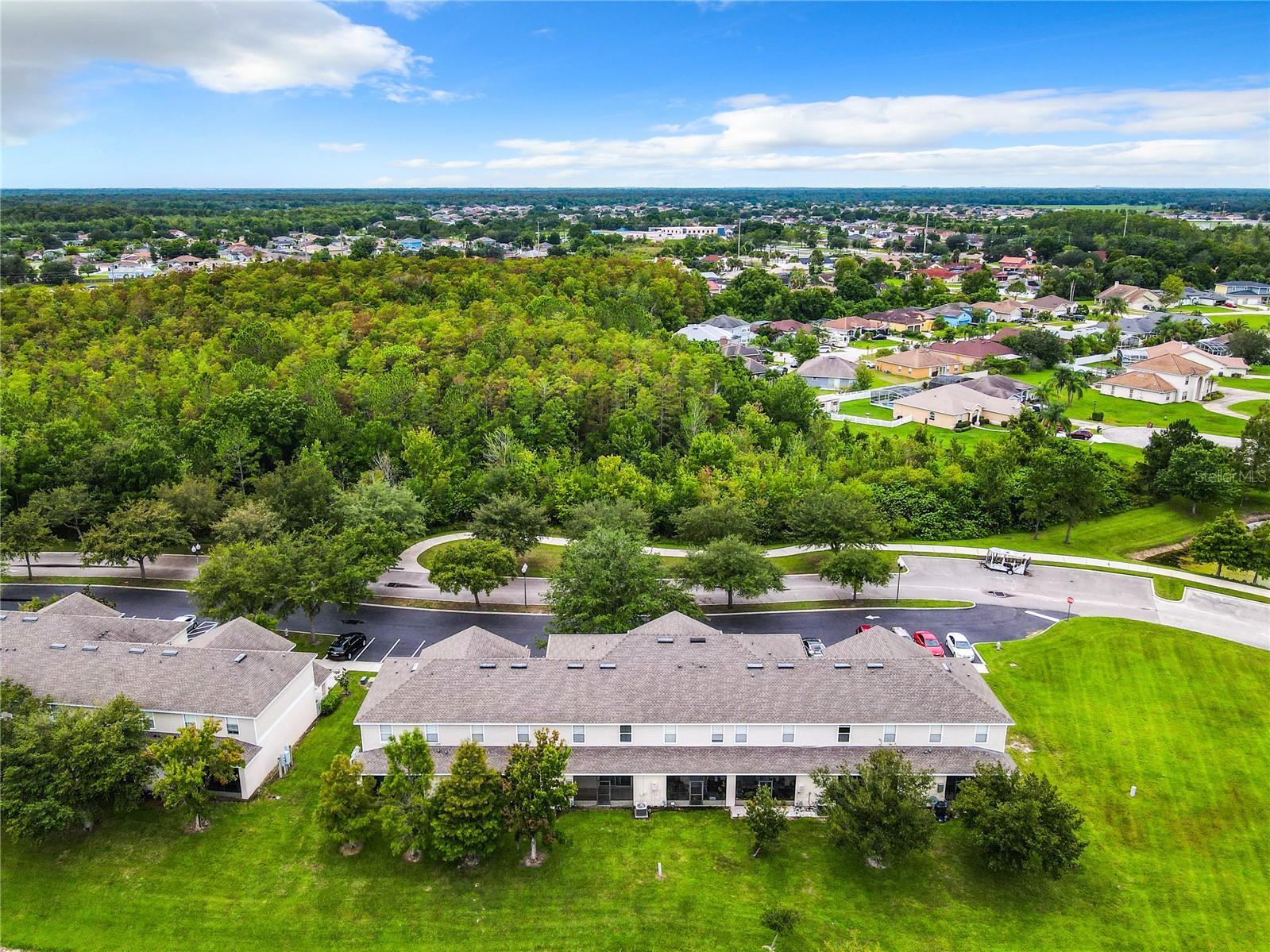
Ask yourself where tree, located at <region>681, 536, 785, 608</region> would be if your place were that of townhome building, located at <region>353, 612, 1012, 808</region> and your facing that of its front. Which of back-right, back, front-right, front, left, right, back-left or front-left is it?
front

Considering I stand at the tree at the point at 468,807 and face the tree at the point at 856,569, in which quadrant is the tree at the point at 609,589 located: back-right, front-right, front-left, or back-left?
front-left

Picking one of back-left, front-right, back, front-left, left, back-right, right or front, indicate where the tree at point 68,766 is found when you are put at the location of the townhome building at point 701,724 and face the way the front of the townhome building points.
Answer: left

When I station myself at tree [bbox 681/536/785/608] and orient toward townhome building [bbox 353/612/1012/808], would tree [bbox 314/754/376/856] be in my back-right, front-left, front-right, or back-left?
front-right

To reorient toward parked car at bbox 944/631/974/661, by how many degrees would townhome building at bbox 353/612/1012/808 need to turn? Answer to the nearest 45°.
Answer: approximately 45° to its right

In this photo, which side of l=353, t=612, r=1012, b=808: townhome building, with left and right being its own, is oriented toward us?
back

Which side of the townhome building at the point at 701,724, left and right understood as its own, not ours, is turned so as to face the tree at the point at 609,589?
front

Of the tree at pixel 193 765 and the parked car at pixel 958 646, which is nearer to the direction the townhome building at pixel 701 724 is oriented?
the parked car

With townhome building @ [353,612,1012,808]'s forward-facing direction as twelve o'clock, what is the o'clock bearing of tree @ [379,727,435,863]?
The tree is roughly at 8 o'clock from the townhome building.

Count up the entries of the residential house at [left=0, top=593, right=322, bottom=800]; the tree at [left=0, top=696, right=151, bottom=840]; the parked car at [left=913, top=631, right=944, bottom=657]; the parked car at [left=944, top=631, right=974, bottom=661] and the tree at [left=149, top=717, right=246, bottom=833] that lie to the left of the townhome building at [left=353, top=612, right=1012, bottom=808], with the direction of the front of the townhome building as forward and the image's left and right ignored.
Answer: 3

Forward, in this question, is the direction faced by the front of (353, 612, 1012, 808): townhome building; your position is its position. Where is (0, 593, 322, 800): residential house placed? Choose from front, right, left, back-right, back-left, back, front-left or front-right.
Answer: left

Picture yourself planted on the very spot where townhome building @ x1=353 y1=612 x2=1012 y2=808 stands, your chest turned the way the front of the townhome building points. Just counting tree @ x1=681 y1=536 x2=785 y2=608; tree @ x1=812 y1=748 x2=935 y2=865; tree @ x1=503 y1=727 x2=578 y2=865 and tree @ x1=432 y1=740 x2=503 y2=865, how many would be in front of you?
1

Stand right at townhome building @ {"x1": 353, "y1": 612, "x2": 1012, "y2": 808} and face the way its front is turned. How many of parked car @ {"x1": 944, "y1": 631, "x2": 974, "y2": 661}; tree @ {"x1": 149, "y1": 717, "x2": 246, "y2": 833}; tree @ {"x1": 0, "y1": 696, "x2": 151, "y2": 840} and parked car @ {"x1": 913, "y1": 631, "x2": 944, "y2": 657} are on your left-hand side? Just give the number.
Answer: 2

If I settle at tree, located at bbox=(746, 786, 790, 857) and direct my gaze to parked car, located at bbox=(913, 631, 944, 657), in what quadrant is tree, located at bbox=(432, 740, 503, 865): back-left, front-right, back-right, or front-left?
back-left

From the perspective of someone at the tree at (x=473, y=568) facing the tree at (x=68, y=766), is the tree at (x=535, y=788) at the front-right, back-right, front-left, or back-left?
front-left

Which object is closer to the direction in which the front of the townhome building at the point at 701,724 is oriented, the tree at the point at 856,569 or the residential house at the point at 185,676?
the tree

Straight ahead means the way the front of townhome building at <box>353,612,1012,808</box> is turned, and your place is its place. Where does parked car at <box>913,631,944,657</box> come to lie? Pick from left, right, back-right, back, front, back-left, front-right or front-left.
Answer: front-right
